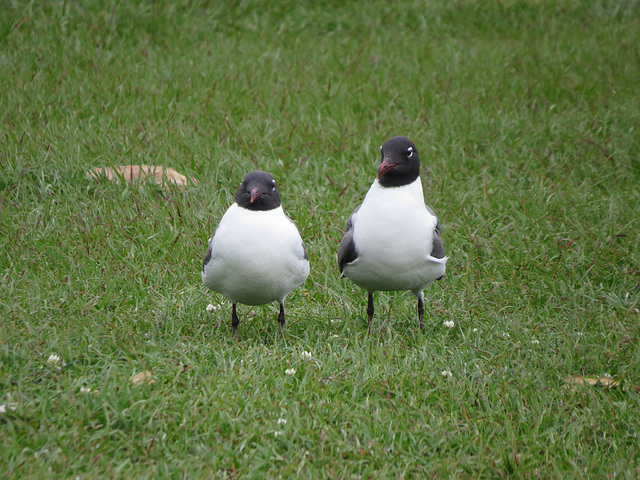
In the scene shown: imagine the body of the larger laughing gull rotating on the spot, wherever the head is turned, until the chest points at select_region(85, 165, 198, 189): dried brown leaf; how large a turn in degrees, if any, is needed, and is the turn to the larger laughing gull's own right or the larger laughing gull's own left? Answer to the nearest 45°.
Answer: approximately 135° to the larger laughing gull's own right

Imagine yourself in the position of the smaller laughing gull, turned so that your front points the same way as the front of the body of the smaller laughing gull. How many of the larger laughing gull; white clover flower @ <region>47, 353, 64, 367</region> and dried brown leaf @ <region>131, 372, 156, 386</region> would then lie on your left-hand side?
1

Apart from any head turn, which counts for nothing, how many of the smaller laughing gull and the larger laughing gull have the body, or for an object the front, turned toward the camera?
2

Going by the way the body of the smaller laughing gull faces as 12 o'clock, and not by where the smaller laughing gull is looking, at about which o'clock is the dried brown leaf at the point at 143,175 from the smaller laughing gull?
The dried brown leaf is roughly at 5 o'clock from the smaller laughing gull.

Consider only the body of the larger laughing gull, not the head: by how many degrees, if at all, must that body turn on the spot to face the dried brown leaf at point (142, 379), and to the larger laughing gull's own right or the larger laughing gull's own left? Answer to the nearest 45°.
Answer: approximately 45° to the larger laughing gull's own right

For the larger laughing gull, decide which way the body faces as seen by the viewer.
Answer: toward the camera

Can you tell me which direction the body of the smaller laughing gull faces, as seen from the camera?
toward the camera

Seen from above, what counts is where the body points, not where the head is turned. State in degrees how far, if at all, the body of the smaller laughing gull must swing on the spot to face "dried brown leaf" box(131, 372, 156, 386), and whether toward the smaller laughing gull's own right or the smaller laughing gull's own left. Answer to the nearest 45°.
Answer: approximately 45° to the smaller laughing gull's own right

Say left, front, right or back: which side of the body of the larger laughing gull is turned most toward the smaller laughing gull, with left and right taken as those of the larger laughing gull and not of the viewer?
right

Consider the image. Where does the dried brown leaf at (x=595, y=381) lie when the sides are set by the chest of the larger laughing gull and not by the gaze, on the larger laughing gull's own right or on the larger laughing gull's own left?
on the larger laughing gull's own left

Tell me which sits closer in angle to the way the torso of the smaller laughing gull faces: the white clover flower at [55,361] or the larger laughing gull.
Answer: the white clover flower
